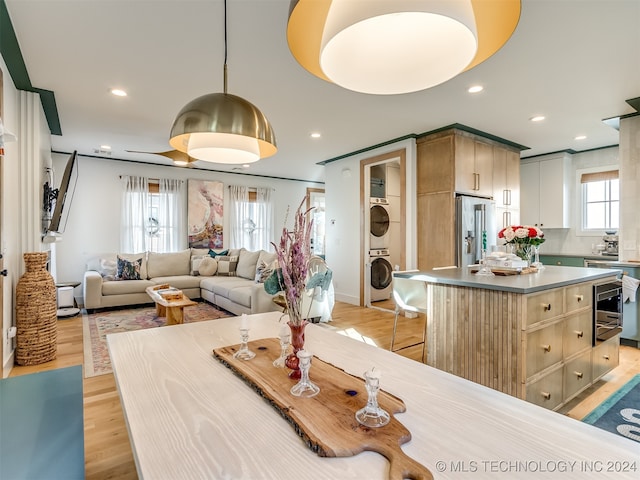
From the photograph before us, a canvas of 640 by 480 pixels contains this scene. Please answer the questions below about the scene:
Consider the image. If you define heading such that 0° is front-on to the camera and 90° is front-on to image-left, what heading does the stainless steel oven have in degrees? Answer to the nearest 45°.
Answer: approximately 315°

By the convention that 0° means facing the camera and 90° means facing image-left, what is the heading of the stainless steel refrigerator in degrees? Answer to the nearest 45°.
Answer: approximately 315°

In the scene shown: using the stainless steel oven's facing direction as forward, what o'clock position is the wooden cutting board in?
The wooden cutting board is roughly at 2 o'clock from the stainless steel oven.

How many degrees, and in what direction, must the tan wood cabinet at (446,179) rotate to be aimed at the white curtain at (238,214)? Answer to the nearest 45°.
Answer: approximately 135° to its right

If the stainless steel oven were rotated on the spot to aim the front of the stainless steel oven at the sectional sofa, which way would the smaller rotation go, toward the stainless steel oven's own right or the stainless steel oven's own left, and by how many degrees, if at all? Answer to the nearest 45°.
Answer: approximately 135° to the stainless steel oven's own right

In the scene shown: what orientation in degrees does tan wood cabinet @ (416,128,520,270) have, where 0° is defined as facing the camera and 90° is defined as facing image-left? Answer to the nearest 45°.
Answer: approximately 315°

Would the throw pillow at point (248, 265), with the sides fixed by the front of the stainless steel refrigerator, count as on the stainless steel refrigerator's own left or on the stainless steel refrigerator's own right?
on the stainless steel refrigerator's own right

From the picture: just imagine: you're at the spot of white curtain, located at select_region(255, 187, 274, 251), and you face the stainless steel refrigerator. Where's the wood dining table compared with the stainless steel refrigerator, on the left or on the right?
right

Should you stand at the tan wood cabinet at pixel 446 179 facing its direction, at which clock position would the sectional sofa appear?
The sectional sofa is roughly at 4 o'clock from the tan wood cabinet.
